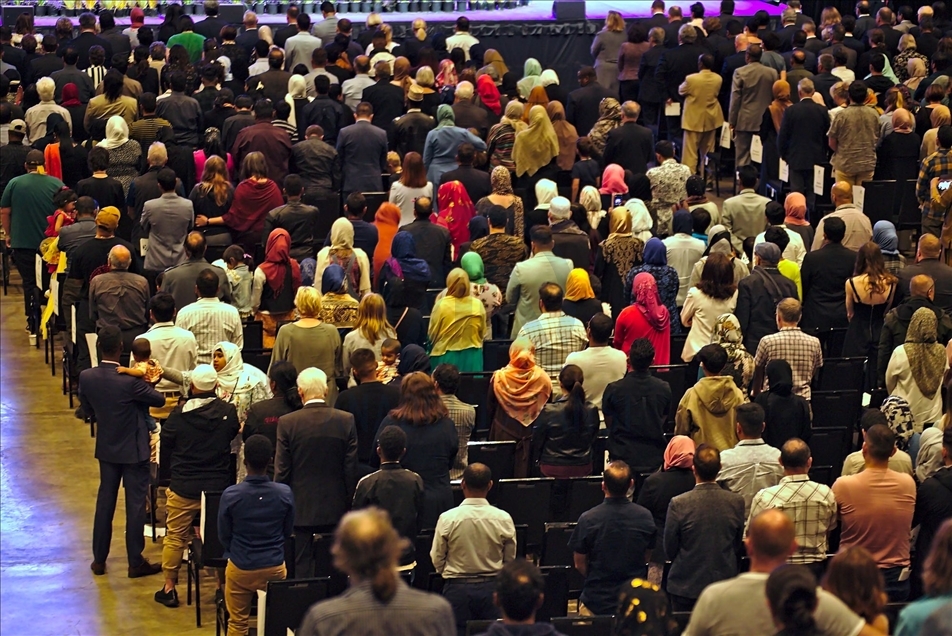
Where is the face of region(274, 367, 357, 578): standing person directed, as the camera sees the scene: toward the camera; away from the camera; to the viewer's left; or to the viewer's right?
away from the camera

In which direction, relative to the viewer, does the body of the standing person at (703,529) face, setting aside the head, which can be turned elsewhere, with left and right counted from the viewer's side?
facing away from the viewer

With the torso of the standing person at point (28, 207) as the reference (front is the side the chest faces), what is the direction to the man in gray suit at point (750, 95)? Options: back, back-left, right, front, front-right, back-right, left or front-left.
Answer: right

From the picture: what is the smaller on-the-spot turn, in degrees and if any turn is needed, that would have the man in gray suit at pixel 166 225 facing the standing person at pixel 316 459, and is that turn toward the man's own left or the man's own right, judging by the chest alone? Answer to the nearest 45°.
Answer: approximately 180°

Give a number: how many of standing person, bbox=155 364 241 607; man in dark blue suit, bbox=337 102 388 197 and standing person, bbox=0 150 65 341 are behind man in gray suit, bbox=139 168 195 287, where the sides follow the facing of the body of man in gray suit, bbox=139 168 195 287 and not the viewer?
1

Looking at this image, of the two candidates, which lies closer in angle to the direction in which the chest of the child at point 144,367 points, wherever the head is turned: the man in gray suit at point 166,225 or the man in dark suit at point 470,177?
the man in gray suit

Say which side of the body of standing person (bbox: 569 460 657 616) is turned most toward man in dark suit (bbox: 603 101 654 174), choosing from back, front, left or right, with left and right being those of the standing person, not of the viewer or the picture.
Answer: front

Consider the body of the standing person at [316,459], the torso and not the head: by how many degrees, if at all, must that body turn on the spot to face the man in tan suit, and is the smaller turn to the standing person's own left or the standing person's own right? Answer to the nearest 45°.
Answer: approximately 45° to the standing person's own right

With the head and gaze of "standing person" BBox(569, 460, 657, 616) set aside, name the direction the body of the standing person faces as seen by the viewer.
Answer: away from the camera

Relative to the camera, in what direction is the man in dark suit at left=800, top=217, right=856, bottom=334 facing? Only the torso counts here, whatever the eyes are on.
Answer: away from the camera

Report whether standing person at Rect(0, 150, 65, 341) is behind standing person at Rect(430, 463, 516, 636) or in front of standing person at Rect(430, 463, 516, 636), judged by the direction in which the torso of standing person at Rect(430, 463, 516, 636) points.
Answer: in front

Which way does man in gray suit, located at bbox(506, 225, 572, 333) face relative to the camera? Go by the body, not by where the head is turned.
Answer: away from the camera

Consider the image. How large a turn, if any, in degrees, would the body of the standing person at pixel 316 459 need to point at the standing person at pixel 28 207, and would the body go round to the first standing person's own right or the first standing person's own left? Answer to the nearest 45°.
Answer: approximately 45° to the first standing person's own left

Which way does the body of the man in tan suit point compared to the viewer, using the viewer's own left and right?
facing away from the viewer

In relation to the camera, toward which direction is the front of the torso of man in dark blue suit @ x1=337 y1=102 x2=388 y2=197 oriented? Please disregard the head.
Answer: away from the camera

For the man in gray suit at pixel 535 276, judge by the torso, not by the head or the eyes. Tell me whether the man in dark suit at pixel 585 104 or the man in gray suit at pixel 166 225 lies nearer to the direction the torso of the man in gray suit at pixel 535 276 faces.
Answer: the man in dark suit

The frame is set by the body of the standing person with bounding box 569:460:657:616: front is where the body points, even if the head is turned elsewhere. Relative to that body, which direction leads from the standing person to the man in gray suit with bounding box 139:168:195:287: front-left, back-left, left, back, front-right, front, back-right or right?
front-left

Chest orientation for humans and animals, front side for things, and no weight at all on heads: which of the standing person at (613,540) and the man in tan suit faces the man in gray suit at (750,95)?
the standing person
